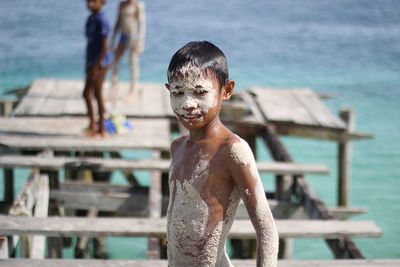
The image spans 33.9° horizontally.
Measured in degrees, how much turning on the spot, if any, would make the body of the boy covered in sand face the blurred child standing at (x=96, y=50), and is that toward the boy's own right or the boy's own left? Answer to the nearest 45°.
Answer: approximately 135° to the boy's own right

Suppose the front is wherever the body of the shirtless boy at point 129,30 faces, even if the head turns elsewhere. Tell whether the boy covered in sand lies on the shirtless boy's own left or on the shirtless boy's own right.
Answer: on the shirtless boy's own left

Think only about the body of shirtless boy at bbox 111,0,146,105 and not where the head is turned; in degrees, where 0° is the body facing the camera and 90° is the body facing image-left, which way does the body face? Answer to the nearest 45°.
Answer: approximately 45°

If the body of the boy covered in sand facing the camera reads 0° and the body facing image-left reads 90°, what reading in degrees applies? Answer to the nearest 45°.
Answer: approximately 45°
